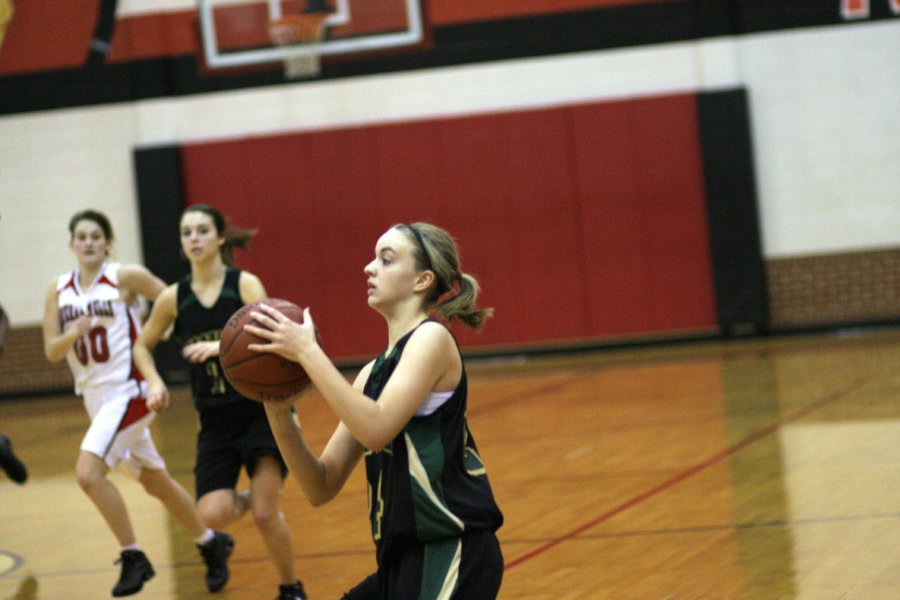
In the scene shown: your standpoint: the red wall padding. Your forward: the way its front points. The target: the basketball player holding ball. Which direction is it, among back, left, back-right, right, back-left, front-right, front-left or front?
front

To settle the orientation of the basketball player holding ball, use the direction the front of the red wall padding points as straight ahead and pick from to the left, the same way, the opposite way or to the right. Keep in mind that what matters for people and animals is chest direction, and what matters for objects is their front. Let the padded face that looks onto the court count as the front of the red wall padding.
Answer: to the right

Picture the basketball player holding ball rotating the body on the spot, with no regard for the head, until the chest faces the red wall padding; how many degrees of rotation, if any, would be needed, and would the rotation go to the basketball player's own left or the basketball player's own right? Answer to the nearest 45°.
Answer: approximately 90° to the basketball player's own right

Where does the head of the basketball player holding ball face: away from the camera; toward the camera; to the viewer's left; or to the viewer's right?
to the viewer's left

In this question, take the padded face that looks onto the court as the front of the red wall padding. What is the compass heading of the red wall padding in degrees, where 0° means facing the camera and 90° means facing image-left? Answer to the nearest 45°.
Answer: approximately 0°

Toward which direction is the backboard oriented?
toward the camera

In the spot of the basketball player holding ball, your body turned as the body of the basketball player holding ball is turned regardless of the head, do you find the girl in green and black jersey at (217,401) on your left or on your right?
on your right

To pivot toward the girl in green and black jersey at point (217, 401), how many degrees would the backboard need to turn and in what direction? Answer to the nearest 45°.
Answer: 0° — it already faces them

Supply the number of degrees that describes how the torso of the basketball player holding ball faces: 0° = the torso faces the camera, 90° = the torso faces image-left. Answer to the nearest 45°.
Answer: approximately 90°

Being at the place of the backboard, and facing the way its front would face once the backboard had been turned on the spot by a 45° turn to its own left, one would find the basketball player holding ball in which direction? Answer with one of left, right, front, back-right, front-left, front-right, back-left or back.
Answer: front-right

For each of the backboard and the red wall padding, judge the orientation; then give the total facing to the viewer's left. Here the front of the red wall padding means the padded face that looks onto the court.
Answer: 0

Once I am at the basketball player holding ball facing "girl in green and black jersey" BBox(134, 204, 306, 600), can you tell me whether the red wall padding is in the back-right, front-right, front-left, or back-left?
front-right
